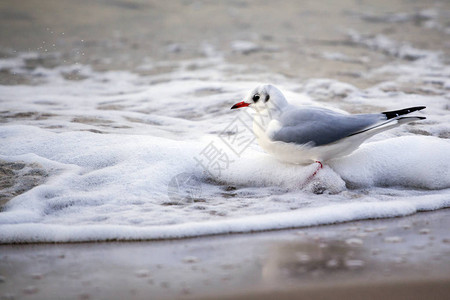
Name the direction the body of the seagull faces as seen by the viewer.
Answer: to the viewer's left
